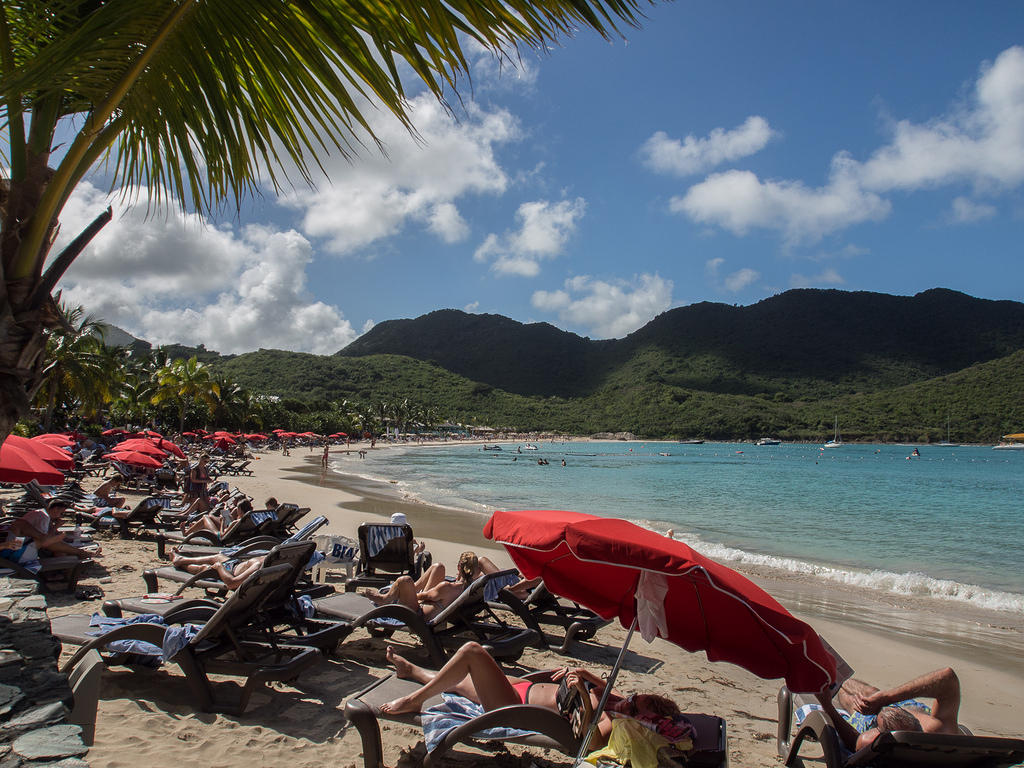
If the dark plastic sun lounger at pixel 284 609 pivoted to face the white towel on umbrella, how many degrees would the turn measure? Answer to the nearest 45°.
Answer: approximately 135° to its left

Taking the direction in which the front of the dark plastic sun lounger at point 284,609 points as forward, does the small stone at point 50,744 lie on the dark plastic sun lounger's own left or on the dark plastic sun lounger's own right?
on the dark plastic sun lounger's own left

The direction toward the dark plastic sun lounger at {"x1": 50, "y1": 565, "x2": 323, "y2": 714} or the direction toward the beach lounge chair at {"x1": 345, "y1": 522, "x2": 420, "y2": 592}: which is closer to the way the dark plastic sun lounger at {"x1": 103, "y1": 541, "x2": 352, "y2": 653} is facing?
the dark plastic sun lounger at {"x1": 50, "y1": 565, "x2": 323, "y2": 714}

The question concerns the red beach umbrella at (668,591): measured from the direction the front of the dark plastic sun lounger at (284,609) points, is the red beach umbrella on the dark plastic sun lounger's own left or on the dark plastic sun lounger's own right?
on the dark plastic sun lounger's own left

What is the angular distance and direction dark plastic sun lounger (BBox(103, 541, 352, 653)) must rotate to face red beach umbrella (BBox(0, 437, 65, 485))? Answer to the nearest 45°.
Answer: approximately 45° to its right

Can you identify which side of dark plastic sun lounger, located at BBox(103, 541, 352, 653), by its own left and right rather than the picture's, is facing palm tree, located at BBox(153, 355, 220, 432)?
right

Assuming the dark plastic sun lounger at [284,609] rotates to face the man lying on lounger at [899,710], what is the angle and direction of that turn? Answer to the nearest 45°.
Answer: approximately 135° to its left

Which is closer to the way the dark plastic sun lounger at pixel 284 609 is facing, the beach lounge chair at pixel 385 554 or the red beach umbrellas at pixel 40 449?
the red beach umbrellas

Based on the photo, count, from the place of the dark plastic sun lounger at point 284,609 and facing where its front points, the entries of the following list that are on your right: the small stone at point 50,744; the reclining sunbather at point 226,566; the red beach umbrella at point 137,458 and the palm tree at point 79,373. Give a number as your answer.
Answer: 3

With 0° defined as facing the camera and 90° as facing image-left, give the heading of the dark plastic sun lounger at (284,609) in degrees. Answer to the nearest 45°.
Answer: approximately 90°

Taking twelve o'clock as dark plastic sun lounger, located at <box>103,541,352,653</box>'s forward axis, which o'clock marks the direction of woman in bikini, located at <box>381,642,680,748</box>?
The woman in bikini is roughly at 8 o'clock from the dark plastic sun lounger.

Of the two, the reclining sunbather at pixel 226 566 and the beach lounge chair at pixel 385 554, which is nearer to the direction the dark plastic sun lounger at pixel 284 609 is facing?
the reclining sunbather

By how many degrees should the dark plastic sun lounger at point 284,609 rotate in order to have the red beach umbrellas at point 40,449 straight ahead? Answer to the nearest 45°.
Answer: approximately 45° to its right

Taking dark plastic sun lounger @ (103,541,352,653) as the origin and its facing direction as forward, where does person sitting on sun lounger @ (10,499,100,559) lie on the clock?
The person sitting on sun lounger is roughly at 2 o'clock from the dark plastic sun lounger.
